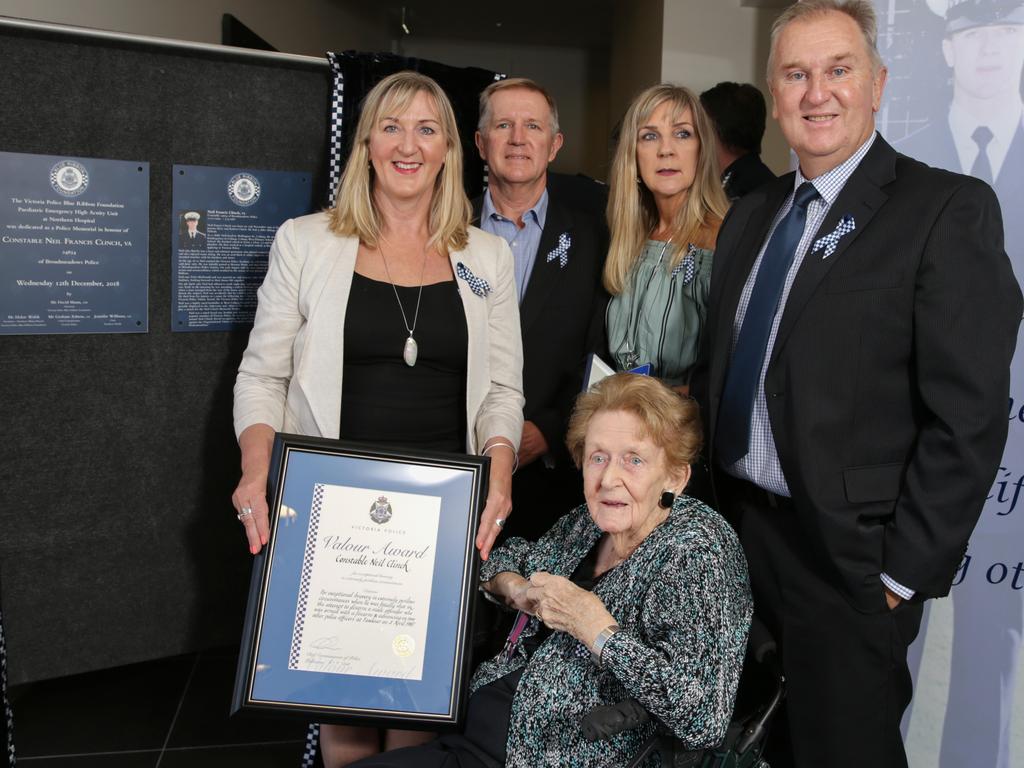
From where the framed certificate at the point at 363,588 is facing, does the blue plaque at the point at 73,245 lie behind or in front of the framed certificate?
behind

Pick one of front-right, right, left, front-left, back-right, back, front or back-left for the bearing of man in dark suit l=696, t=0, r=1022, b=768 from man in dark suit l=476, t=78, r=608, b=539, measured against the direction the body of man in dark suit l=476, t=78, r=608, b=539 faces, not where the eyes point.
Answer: front-left

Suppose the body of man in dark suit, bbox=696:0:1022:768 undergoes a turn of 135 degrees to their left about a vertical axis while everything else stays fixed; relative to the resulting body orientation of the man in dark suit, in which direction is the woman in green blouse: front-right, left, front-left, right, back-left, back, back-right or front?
back-left

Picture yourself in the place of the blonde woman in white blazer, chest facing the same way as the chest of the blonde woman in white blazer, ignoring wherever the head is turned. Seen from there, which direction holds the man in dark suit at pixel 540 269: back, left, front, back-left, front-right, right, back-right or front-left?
back-left

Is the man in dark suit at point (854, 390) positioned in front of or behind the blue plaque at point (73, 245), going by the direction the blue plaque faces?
in front

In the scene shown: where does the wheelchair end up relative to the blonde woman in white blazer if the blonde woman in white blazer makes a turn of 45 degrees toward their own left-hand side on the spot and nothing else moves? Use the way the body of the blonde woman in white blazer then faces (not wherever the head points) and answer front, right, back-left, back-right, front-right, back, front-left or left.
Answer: front

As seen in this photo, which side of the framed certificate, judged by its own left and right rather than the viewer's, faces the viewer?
front

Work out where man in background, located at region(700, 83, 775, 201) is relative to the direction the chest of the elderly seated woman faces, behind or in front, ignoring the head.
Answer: behind

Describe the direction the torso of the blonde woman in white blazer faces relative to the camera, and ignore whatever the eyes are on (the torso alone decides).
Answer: toward the camera

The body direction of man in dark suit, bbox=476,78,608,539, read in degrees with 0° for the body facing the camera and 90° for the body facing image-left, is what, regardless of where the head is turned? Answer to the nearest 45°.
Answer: approximately 0°

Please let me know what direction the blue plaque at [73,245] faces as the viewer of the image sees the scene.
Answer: facing the viewer
